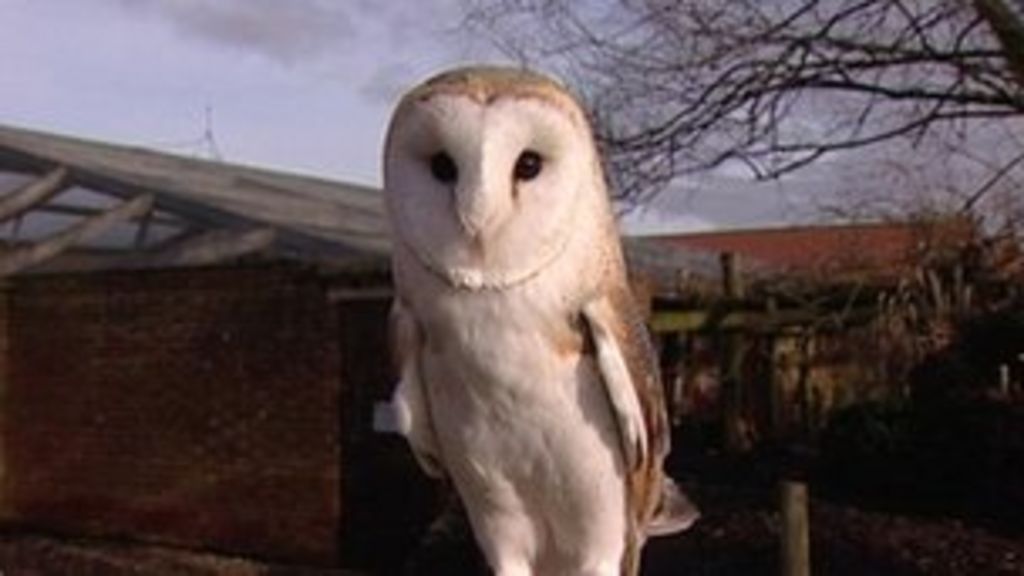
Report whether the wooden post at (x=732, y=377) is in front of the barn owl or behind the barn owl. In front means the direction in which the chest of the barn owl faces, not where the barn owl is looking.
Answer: behind

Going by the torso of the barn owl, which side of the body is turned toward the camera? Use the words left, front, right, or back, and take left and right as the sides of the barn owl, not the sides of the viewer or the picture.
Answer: front

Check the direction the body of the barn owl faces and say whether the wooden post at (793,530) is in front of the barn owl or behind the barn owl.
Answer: behind
